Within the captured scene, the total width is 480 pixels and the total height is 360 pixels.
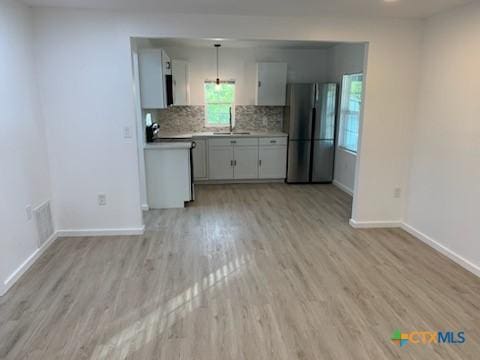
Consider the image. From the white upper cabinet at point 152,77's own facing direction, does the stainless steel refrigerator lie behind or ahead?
ahead

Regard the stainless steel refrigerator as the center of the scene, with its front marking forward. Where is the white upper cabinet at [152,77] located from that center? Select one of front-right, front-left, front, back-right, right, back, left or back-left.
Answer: front-right

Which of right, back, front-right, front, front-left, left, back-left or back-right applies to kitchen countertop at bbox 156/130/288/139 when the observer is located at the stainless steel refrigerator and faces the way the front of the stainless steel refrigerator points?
right

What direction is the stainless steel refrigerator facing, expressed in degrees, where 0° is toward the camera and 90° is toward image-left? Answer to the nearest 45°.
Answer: approximately 0°

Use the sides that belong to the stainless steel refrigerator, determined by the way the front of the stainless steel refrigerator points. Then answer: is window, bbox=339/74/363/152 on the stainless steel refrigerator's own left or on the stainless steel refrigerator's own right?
on the stainless steel refrigerator's own left

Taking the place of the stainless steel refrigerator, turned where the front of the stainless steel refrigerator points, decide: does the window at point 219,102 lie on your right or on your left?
on your right

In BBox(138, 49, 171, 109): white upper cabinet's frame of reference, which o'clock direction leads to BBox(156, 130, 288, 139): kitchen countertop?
The kitchen countertop is roughly at 10 o'clock from the white upper cabinet.

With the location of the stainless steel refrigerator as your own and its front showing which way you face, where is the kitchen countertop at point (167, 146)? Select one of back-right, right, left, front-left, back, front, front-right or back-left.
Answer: front-right

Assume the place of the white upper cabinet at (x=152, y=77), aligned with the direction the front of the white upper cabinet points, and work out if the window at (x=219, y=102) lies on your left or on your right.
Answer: on your left
